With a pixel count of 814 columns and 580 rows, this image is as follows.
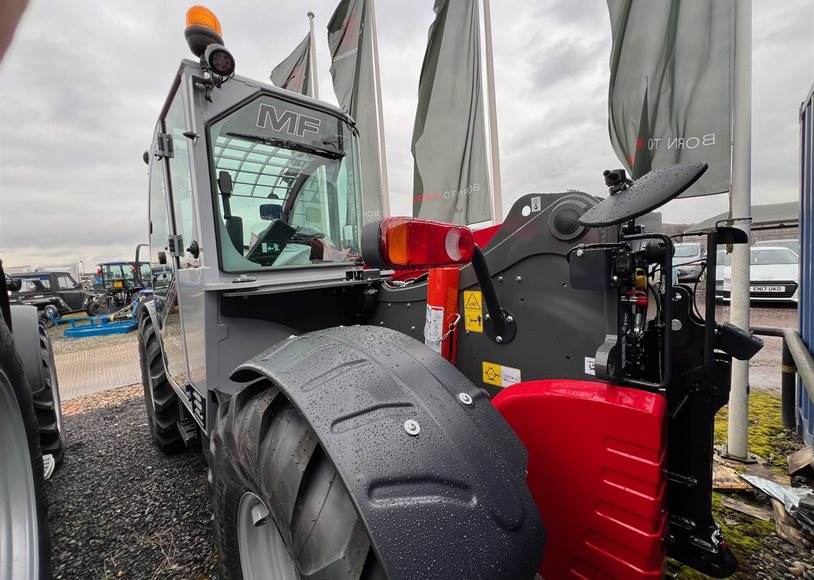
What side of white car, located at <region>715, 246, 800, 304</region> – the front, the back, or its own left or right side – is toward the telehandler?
front

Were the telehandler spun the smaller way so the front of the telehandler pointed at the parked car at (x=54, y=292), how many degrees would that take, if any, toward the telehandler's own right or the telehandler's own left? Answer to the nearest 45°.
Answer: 0° — it already faces it

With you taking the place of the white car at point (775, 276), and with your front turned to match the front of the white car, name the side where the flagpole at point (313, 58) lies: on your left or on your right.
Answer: on your right

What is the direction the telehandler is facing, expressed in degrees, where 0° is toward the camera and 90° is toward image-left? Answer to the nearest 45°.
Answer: approximately 135°

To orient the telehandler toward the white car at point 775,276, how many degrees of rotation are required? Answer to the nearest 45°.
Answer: approximately 90° to its right

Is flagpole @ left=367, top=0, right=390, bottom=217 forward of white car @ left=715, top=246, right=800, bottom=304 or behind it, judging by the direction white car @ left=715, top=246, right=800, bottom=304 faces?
forward

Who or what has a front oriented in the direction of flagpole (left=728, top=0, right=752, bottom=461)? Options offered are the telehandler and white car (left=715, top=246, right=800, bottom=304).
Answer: the white car

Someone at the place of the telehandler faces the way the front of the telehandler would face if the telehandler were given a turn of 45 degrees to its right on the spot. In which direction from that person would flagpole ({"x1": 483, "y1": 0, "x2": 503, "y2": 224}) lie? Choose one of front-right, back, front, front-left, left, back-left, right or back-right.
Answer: front

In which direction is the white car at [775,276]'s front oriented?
toward the camera

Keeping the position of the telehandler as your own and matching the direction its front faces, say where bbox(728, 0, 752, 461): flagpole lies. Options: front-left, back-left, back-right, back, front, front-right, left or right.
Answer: right
